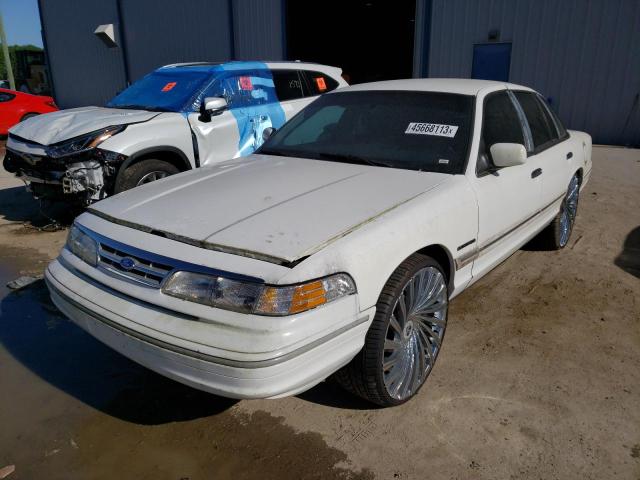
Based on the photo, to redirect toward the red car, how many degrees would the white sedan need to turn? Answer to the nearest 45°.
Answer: approximately 90° to its right

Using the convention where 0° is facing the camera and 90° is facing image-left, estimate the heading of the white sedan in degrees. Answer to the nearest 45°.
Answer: approximately 45°

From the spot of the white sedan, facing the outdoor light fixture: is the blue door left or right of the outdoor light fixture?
right

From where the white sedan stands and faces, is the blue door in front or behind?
behind

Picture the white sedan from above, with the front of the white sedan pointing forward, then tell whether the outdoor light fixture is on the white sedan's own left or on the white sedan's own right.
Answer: on the white sedan's own right
